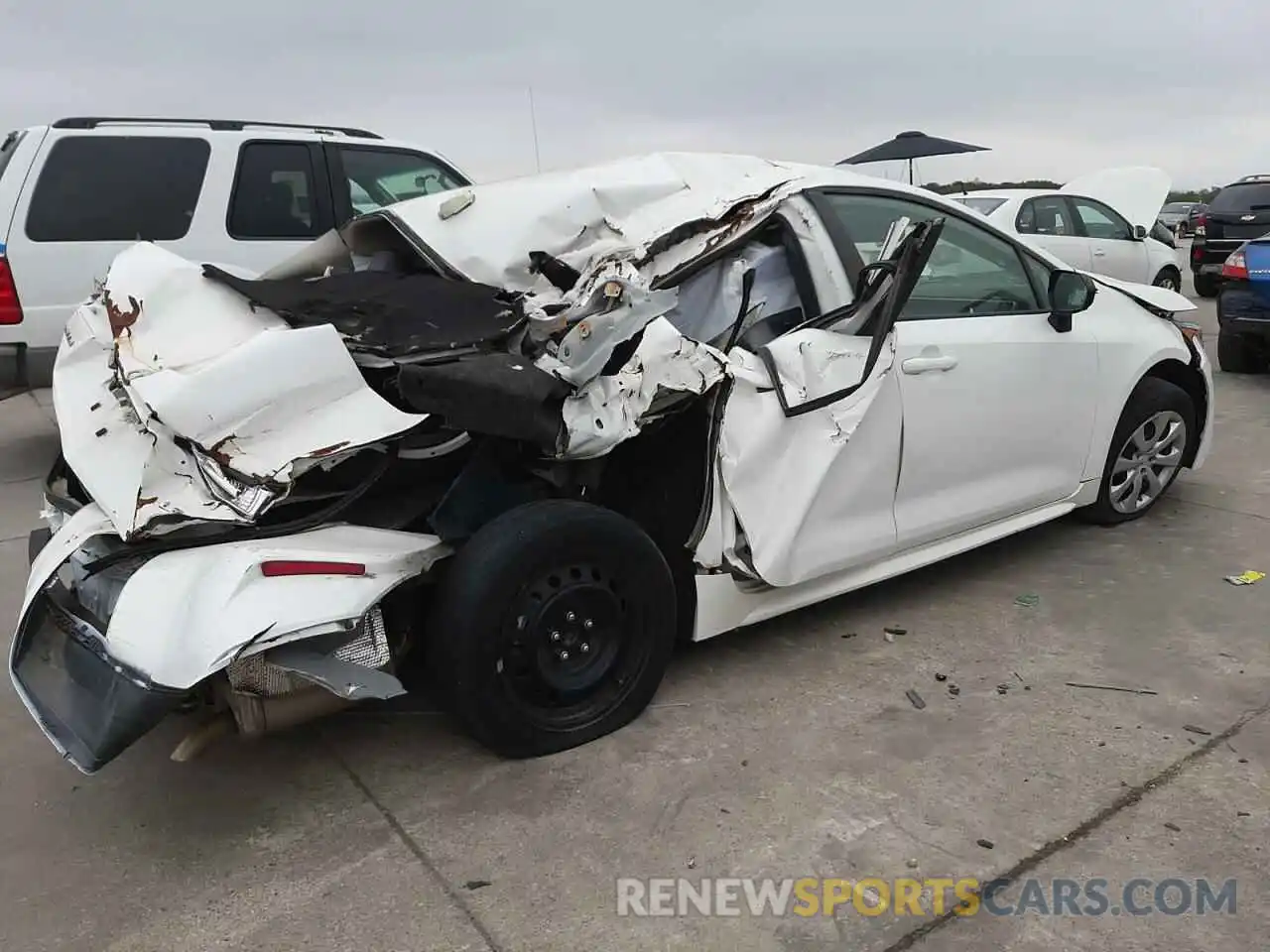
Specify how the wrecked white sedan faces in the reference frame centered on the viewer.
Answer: facing away from the viewer and to the right of the viewer

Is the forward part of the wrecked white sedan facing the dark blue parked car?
yes

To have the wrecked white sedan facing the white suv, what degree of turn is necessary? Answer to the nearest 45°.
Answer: approximately 90° to its left

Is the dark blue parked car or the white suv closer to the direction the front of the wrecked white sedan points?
the dark blue parked car

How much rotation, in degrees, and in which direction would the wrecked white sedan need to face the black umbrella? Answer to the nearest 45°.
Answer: approximately 45° to its left
